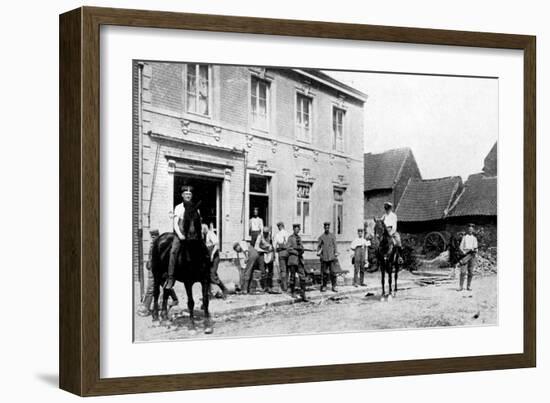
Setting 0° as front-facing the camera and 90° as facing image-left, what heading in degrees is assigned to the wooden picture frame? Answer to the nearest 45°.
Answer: approximately 315°
